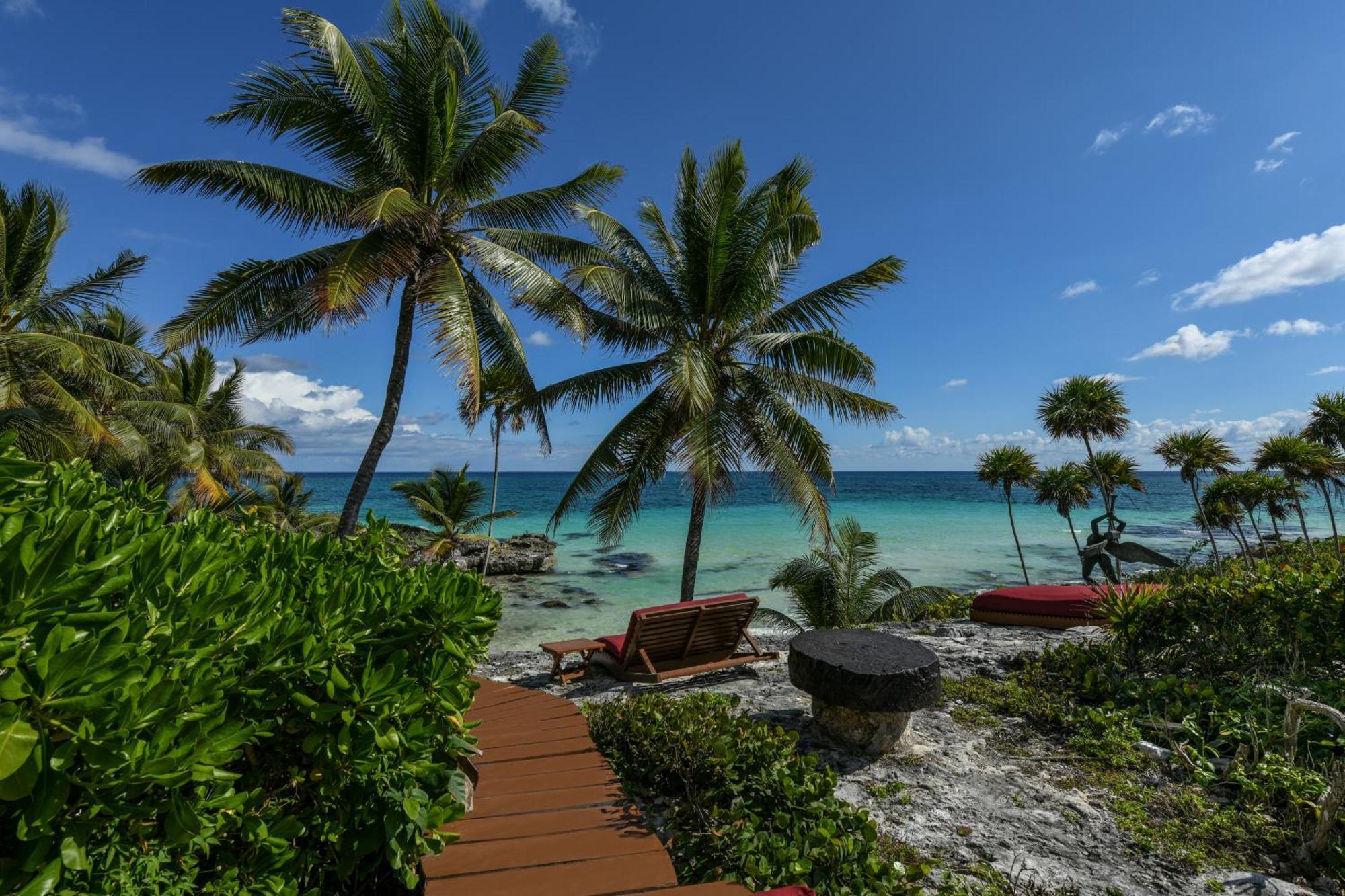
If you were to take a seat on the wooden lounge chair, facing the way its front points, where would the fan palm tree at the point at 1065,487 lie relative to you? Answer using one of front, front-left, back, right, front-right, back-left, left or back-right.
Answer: right

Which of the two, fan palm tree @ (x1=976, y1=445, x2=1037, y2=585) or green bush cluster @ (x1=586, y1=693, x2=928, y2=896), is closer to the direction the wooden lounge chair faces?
the fan palm tree

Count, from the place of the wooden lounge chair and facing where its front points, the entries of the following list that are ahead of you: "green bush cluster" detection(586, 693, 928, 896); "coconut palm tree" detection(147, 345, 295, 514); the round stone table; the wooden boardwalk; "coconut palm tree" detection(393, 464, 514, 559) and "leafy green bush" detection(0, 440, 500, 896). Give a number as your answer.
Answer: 2

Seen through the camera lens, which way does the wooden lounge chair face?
facing away from the viewer and to the left of the viewer

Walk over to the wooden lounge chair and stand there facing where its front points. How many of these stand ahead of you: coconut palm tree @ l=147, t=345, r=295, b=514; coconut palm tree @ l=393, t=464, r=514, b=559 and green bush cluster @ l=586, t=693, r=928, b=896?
2

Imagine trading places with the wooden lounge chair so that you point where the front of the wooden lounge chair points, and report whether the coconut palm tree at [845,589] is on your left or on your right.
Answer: on your right

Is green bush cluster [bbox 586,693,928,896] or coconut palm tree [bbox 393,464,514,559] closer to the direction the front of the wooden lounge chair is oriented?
the coconut palm tree

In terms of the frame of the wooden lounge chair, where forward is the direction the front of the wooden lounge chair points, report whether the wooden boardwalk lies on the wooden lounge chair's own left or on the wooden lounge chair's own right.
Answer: on the wooden lounge chair's own left

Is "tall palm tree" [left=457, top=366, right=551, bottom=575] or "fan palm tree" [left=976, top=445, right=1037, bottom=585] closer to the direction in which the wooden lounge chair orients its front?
the tall palm tree

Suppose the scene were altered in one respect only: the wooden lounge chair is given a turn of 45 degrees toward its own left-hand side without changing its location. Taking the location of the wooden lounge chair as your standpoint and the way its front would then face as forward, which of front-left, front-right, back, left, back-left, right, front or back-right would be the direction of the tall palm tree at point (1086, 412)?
back-right

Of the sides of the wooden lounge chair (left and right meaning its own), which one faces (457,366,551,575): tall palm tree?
front

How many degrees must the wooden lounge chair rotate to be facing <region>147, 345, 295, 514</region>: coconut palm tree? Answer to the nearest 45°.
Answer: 0° — it already faces it

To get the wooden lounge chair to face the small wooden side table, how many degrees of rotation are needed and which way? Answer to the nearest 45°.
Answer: approximately 45° to its left
